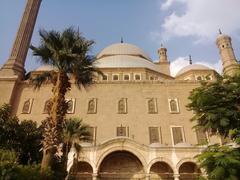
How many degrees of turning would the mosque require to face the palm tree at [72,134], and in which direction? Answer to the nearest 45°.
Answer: approximately 45° to its right

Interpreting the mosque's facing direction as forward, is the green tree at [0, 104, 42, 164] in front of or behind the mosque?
in front

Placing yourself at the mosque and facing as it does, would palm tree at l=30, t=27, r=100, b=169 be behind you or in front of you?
in front

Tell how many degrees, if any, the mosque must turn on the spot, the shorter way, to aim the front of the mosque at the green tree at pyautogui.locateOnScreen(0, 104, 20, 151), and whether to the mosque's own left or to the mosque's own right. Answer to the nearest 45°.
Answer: approximately 45° to the mosque's own right

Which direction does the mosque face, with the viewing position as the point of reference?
facing the viewer
